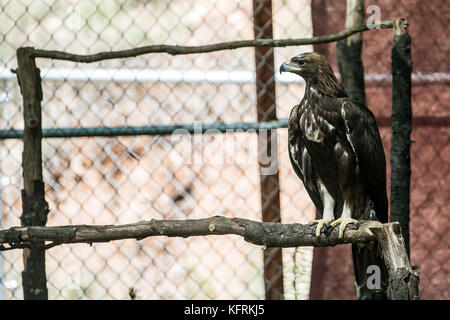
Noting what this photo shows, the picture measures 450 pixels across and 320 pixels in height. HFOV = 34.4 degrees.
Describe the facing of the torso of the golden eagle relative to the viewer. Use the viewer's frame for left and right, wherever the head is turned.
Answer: facing the viewer and to the left of the viewer

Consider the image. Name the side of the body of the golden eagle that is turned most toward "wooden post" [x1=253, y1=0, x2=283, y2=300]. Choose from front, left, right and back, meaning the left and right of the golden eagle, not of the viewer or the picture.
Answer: right

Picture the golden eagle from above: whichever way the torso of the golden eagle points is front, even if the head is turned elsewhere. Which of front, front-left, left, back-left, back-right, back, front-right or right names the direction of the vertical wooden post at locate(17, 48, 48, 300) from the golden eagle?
front-right

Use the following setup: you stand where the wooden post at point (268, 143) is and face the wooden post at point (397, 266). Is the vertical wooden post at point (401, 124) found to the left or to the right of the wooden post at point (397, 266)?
left

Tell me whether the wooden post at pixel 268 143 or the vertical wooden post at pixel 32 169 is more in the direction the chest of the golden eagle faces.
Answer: the vertical wooden post
